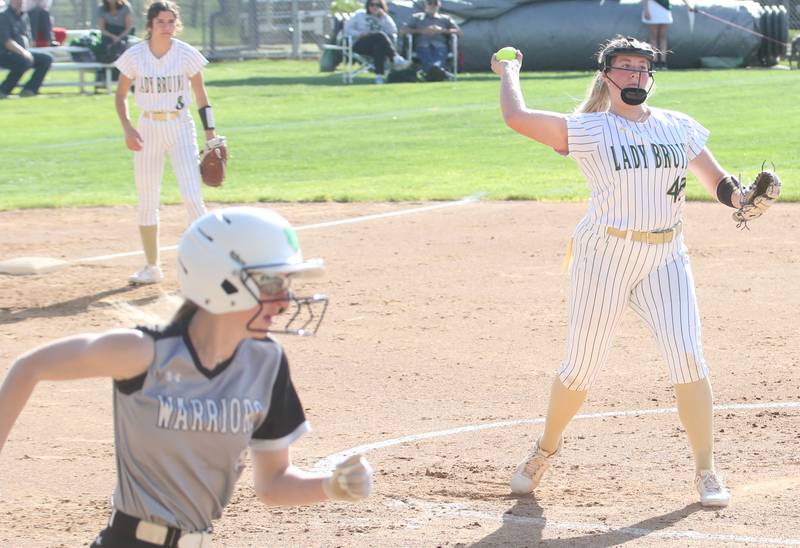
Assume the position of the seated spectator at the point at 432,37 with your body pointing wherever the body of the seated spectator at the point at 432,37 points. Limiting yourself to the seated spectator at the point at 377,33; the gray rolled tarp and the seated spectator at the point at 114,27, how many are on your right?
2

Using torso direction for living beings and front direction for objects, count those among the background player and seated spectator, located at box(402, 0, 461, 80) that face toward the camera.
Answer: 2

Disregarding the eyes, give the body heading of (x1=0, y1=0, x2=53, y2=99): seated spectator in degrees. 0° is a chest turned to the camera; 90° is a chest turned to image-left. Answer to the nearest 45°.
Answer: approximately 315°

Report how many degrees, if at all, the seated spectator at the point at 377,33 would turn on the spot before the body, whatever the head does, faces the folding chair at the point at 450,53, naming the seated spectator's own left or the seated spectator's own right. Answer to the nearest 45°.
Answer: approximately 45° to the seated spectator's own left

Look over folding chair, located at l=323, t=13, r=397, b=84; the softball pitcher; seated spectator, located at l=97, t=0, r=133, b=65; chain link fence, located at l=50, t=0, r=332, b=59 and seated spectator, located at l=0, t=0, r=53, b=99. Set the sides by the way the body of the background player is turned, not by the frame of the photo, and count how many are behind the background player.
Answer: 4

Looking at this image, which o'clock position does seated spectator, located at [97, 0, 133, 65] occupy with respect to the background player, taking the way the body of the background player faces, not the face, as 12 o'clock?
The seated spectator is roughly at 6 o'clock from the background player.

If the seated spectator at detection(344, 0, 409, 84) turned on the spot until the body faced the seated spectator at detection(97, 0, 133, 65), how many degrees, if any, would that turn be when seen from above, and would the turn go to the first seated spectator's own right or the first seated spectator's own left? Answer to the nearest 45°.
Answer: approximately 135° to the first seated spectator's own right

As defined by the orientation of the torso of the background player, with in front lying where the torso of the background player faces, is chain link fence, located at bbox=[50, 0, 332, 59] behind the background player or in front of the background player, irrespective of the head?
behind
